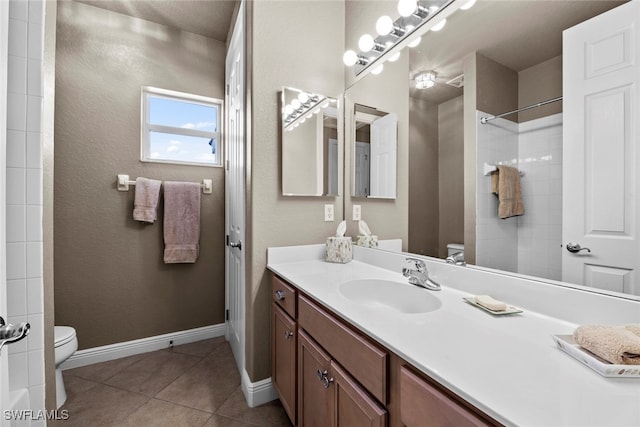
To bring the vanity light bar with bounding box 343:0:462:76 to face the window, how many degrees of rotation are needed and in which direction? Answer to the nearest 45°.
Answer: approximately 45° to its right

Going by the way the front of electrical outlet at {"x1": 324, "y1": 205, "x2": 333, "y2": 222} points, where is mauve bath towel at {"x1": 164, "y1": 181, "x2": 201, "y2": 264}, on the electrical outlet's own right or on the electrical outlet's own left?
on the electrical outlet's own right

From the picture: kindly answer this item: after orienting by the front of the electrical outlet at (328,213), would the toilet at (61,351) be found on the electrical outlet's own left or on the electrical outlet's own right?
on the electrical outlet's own right

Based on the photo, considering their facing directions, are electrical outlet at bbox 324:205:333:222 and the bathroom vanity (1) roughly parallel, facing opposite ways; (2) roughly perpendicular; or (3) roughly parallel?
roughly perpendicular

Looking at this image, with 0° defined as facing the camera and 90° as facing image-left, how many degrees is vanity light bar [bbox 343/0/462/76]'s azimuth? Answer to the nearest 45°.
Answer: approximately 45°

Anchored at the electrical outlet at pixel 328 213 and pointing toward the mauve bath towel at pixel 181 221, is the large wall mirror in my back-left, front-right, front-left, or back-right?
back-left
